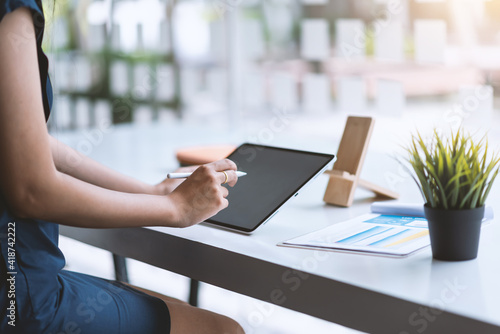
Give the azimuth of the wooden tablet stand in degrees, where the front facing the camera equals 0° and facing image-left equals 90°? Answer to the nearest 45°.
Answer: approximately 45°

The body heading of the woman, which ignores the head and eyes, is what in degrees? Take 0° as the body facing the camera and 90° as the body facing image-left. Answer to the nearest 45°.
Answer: approximately 270°

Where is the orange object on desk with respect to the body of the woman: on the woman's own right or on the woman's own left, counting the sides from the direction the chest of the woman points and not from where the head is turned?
on the woman's own left

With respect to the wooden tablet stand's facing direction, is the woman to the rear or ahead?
ahead

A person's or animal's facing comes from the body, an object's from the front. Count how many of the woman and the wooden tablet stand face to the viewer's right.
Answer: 1

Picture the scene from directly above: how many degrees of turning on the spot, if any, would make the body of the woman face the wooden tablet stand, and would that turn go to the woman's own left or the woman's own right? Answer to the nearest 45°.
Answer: approximately 45° to the woman's own left
